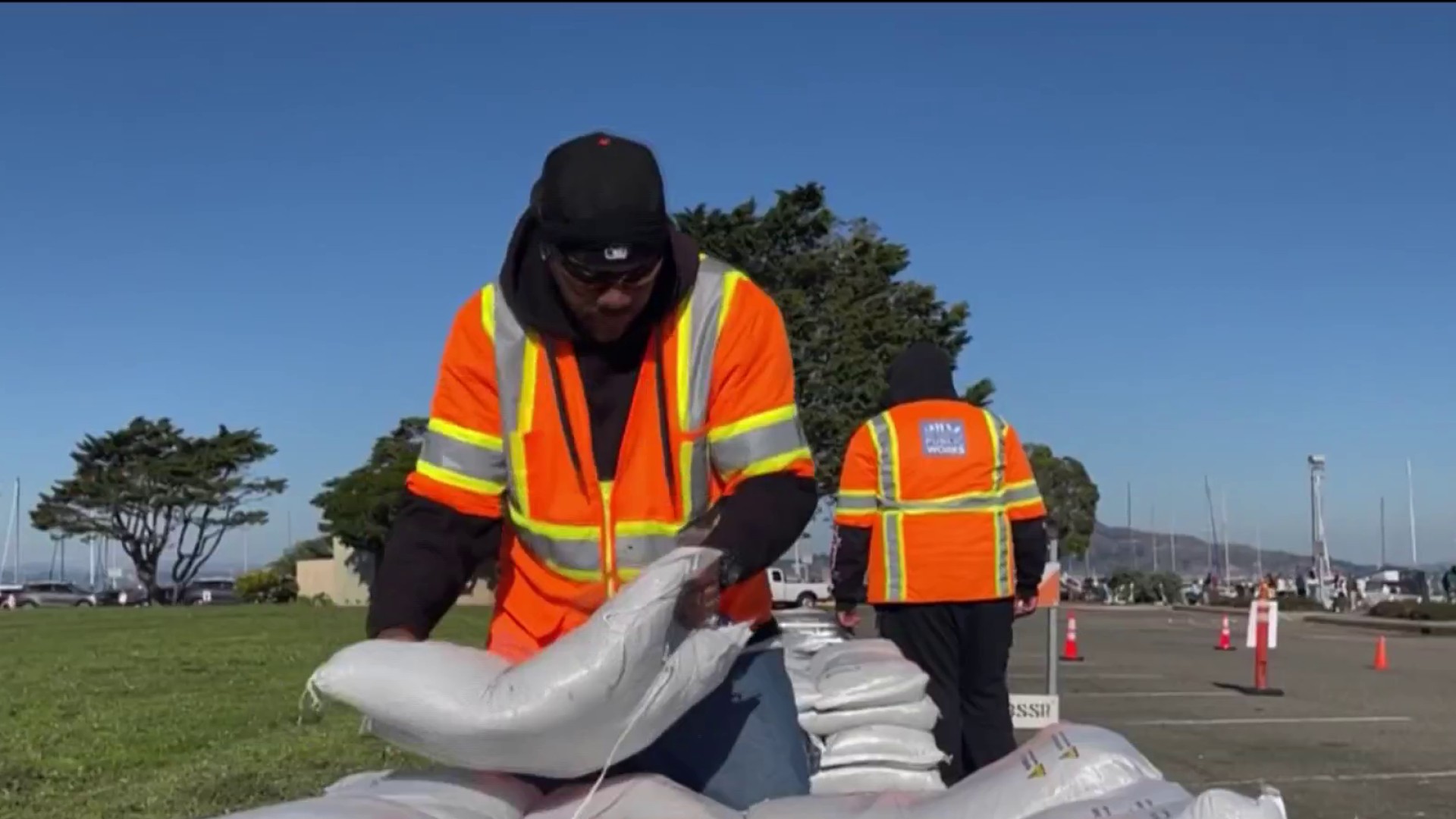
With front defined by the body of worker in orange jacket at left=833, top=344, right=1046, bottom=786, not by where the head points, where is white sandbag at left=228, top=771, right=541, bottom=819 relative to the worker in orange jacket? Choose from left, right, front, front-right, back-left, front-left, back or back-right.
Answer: back

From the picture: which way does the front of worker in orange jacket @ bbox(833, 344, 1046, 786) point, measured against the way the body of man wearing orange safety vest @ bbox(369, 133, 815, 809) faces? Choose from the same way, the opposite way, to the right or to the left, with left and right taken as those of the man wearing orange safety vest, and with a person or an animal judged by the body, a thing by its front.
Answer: the opposite way

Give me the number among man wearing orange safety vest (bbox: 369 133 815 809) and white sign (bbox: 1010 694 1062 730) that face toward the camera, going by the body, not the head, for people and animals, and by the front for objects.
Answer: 2

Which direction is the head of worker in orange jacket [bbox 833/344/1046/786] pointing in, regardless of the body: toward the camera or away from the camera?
away from the camera

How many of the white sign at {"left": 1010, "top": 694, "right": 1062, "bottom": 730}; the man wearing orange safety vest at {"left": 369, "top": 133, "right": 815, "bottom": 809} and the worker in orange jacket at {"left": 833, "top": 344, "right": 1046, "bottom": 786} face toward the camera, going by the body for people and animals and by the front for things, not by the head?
2

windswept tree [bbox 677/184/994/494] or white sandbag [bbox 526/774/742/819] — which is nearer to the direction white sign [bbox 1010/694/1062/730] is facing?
the white sandbag

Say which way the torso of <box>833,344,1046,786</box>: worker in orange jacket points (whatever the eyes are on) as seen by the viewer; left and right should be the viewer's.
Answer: facing away from the viewer

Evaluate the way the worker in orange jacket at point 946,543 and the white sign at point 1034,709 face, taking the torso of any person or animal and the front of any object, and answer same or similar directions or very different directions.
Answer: very different directions

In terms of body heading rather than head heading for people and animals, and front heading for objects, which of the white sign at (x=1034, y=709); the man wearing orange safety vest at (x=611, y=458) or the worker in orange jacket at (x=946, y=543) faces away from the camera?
the worker in orange jacket

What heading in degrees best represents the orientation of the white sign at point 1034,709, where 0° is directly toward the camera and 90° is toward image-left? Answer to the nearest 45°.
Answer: approximately 0°
